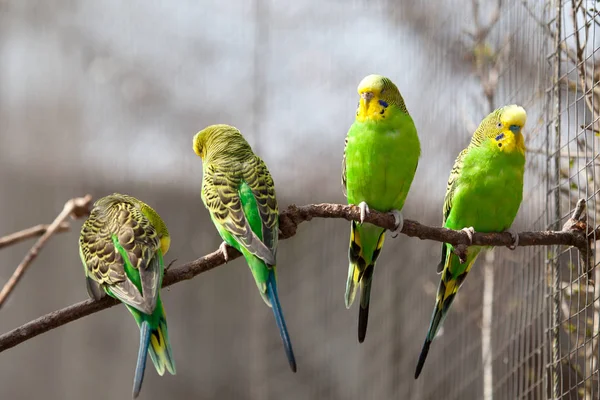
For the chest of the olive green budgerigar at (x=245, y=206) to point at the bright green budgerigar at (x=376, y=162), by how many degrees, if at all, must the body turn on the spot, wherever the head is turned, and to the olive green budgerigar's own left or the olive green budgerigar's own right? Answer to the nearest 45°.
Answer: approximately 90° to the olive green budgerigar's own right

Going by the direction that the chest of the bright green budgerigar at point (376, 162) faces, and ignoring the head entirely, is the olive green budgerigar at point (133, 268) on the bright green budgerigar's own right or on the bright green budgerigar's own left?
on the bright green budgerigar's own right

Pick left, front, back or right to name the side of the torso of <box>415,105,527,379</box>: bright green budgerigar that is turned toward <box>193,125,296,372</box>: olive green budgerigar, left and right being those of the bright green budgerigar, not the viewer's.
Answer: right

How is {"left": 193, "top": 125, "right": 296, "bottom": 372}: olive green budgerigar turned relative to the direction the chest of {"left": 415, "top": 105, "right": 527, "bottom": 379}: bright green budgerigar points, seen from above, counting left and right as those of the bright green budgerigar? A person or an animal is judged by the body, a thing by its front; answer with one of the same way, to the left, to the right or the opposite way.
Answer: the opposite way

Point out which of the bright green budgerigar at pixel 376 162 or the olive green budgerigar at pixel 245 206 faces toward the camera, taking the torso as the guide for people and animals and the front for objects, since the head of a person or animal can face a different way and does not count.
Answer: the bright green budgerigar

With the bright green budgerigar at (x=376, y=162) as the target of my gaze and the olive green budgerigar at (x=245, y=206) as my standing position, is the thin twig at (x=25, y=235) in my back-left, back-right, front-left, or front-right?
back-left

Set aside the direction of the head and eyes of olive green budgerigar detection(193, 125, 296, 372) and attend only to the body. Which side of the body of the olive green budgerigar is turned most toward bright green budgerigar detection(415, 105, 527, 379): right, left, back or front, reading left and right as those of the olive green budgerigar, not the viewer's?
right

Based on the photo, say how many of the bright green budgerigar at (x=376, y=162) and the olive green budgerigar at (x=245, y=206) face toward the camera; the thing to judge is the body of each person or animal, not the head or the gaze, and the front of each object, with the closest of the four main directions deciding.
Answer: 1

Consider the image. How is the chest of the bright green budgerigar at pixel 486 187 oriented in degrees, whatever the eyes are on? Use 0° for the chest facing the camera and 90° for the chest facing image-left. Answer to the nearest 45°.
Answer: approximately 315°

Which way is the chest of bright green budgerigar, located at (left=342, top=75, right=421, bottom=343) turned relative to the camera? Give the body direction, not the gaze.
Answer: toward the camera

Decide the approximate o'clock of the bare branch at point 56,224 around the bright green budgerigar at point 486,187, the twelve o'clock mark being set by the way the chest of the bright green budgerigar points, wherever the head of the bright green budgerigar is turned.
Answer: The bare branch is roughly at 4 o'clock from the bright green budgerigar.

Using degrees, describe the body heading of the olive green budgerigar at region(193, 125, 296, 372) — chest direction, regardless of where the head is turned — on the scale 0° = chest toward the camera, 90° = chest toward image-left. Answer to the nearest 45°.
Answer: approximately 135°
